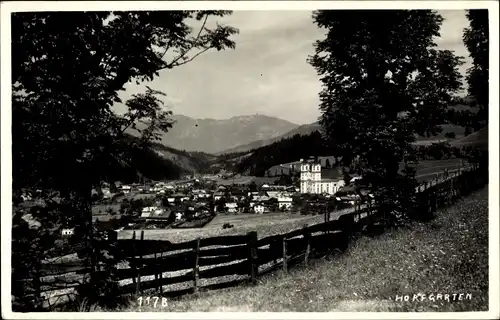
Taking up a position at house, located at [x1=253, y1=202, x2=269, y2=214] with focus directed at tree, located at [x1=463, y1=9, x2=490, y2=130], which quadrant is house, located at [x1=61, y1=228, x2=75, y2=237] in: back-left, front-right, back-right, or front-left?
front-right

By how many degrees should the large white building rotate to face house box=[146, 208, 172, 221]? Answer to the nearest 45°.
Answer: approximately 45° to its right

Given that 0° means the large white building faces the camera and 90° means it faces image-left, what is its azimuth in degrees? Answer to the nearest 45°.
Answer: approximately 45°
